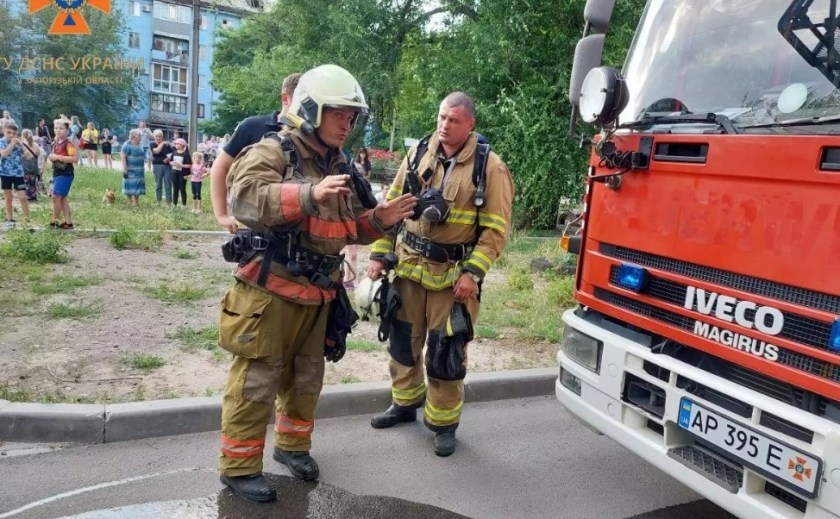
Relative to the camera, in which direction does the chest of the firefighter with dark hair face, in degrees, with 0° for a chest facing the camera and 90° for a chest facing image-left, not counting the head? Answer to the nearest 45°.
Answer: approximately 45°

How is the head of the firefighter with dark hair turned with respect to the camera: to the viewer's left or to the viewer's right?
to the viewer's left

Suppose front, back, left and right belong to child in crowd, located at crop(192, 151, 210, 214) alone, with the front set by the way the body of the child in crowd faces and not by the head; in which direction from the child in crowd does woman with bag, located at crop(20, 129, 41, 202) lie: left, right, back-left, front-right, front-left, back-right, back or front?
right

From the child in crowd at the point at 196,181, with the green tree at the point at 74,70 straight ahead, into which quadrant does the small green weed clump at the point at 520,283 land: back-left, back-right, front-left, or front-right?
back-right

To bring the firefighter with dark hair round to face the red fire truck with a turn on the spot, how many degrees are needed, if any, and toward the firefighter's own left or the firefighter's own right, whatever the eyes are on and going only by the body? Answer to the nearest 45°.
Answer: approximately 90° to the firefighter's own left

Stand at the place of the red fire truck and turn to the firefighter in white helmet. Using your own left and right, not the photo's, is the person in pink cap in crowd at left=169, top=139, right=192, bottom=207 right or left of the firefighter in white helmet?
right

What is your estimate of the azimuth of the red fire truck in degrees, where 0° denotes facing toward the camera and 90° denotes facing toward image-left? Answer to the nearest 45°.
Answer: approximately 45°

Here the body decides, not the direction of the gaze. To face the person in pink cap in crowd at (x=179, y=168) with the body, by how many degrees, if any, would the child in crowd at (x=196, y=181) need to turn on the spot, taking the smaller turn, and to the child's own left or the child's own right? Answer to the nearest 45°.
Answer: approximately 135° to the child's own right

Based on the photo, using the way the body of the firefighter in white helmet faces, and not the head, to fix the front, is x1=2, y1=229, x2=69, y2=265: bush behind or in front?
behind

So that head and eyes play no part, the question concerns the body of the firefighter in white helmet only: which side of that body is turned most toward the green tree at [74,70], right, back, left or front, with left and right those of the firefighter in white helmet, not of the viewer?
back

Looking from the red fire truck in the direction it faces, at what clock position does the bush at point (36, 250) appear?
The bush is roughly at 2 o'clock from the red fire truck.

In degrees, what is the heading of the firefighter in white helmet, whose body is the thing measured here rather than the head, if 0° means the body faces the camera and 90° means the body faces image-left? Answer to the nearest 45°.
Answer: approximately 315°

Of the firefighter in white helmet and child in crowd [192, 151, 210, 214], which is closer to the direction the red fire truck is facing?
the firefighter in white helmet
